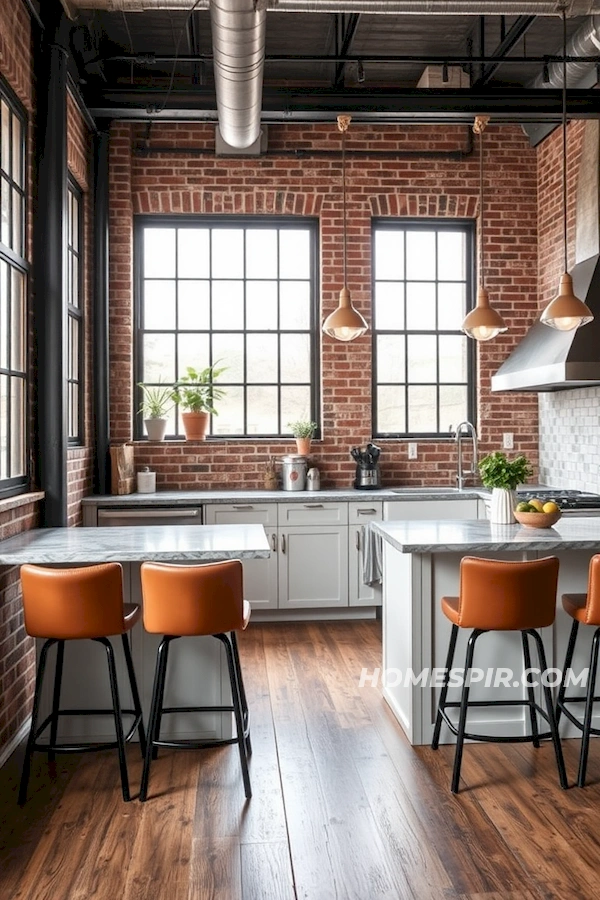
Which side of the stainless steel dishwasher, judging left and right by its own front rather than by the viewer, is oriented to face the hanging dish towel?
left

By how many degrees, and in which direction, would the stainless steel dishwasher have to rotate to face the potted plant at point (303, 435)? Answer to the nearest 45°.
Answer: approximately 90° to its left

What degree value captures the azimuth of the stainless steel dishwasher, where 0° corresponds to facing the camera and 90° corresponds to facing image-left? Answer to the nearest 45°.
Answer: approximately 0°

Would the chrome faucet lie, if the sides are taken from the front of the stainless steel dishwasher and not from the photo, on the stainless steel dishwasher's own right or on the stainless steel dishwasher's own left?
on the stainless steel dishwasher's own left

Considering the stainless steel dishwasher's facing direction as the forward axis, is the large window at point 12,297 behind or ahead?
ahead

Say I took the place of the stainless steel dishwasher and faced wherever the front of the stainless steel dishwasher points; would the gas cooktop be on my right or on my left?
on my left

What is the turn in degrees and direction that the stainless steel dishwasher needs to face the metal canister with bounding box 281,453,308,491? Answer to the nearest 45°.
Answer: approximately 90° to its left

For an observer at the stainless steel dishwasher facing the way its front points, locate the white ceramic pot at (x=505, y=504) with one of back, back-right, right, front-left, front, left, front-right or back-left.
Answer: front-left

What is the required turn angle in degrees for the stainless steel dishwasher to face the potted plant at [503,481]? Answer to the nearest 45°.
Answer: approximately 45° to its left

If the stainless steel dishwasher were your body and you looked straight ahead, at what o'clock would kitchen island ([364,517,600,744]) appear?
The kitchen island is roughly at 11 o'clock from the stainless steel dishwasher.
